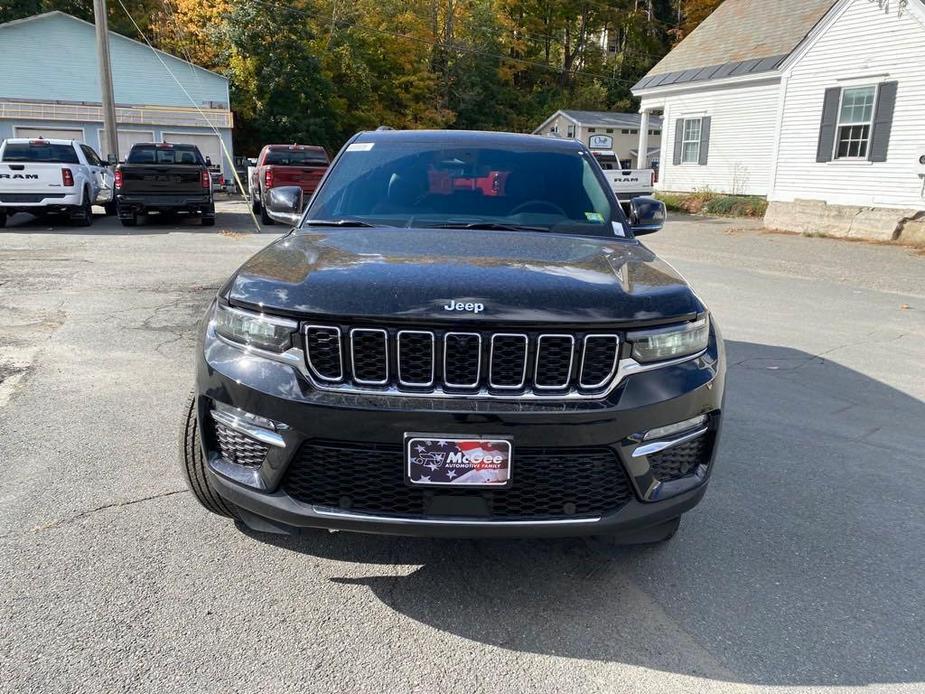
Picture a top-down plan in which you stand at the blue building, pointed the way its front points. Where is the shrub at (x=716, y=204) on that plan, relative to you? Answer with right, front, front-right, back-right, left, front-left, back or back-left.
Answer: front-left

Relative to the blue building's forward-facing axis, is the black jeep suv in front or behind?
in front

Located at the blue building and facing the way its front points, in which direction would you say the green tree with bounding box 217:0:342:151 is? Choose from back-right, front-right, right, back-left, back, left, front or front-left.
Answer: left

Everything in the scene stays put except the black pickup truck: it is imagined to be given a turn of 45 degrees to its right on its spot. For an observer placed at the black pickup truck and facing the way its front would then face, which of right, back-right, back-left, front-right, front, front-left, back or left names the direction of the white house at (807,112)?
front-right

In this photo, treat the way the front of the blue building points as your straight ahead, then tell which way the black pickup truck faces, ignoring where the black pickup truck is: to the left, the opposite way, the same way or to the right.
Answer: the opposite way

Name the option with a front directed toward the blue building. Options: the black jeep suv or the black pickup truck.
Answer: the black pickup truck

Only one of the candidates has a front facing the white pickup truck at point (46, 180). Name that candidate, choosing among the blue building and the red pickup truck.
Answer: the blue building

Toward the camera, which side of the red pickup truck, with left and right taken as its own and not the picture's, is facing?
back

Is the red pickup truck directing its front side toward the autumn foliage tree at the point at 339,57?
yes

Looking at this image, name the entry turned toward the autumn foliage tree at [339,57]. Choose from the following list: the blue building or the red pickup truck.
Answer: the red pickup truck

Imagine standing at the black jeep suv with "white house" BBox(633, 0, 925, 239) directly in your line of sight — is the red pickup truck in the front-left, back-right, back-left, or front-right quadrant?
front-left

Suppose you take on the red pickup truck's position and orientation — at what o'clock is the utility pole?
The utility pole is roughly at 10 o'clock from the red pickup truck.

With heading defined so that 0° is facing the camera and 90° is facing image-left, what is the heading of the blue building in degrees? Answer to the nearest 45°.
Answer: approximately 0°

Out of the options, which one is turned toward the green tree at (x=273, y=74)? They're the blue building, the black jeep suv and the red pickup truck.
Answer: the red pickup truck

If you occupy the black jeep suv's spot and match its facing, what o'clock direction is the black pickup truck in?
The black pickup truck is roughly at 5 o'clock from the black jeep suv.

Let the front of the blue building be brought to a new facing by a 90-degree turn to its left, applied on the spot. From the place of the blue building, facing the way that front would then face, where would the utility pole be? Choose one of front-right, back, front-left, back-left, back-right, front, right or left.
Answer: right

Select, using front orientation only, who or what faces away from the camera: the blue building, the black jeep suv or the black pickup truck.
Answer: the black pickup truck

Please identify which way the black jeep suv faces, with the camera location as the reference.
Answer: facing the viewer

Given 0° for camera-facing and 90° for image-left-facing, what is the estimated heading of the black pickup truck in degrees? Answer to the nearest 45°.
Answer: approximately 180°
